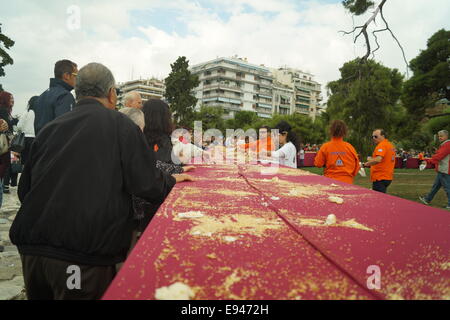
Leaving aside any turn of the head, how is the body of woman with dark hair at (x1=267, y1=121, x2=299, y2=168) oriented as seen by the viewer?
to the viewer's left

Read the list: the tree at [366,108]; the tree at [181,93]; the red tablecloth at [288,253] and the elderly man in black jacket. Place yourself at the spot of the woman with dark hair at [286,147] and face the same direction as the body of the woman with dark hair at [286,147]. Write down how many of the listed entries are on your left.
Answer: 2

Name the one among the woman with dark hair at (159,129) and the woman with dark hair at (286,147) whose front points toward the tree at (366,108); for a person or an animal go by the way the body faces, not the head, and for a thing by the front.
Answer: the woman with dark hair at (159,129)

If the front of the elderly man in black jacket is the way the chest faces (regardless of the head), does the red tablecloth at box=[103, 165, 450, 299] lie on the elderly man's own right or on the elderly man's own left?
on the elderly man's own right

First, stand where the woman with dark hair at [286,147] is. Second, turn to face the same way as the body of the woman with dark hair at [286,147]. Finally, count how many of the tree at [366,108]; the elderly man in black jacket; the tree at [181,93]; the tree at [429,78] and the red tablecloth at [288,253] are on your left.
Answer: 2

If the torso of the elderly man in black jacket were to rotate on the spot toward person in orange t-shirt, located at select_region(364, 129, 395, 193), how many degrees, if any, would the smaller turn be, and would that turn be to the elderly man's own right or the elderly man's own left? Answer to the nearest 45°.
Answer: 0° — they already face them

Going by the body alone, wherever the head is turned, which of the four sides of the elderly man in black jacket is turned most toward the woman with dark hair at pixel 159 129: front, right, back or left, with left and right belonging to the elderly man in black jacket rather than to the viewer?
front

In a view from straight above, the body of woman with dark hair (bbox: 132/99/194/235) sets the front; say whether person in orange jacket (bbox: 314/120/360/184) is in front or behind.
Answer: in front

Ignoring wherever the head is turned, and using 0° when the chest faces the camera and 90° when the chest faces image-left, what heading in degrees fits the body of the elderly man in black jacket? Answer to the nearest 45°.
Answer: approximately 225°

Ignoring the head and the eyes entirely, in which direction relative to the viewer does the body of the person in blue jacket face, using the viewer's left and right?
facing away from the viewer and to the right of the viewer

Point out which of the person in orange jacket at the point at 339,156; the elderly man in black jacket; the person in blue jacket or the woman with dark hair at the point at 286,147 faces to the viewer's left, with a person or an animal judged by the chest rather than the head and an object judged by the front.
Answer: the woman with dark hair

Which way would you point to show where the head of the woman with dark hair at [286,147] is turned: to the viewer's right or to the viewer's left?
to the viewer's left

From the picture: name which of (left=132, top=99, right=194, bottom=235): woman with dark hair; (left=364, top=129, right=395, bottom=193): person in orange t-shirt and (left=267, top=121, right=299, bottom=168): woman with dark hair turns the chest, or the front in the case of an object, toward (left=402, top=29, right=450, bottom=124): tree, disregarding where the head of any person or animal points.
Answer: (left=132, top=99, right=194, bottom=235): woman with dark hair

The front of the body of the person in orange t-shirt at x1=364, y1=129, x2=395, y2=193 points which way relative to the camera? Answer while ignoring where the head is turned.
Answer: to the viewer's left

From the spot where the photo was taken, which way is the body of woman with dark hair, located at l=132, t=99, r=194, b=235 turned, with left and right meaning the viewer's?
facing away from the viewer and to the right of the viewer

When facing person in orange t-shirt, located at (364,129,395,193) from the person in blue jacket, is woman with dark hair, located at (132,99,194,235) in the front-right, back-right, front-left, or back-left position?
front-right

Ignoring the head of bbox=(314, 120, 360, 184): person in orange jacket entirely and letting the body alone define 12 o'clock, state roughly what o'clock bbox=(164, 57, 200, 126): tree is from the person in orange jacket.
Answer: The tree is roughly at 11 o'clock from the person in orange jacket.

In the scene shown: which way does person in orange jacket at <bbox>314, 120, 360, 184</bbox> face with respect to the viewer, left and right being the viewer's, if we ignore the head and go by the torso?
facing away from the viewer
